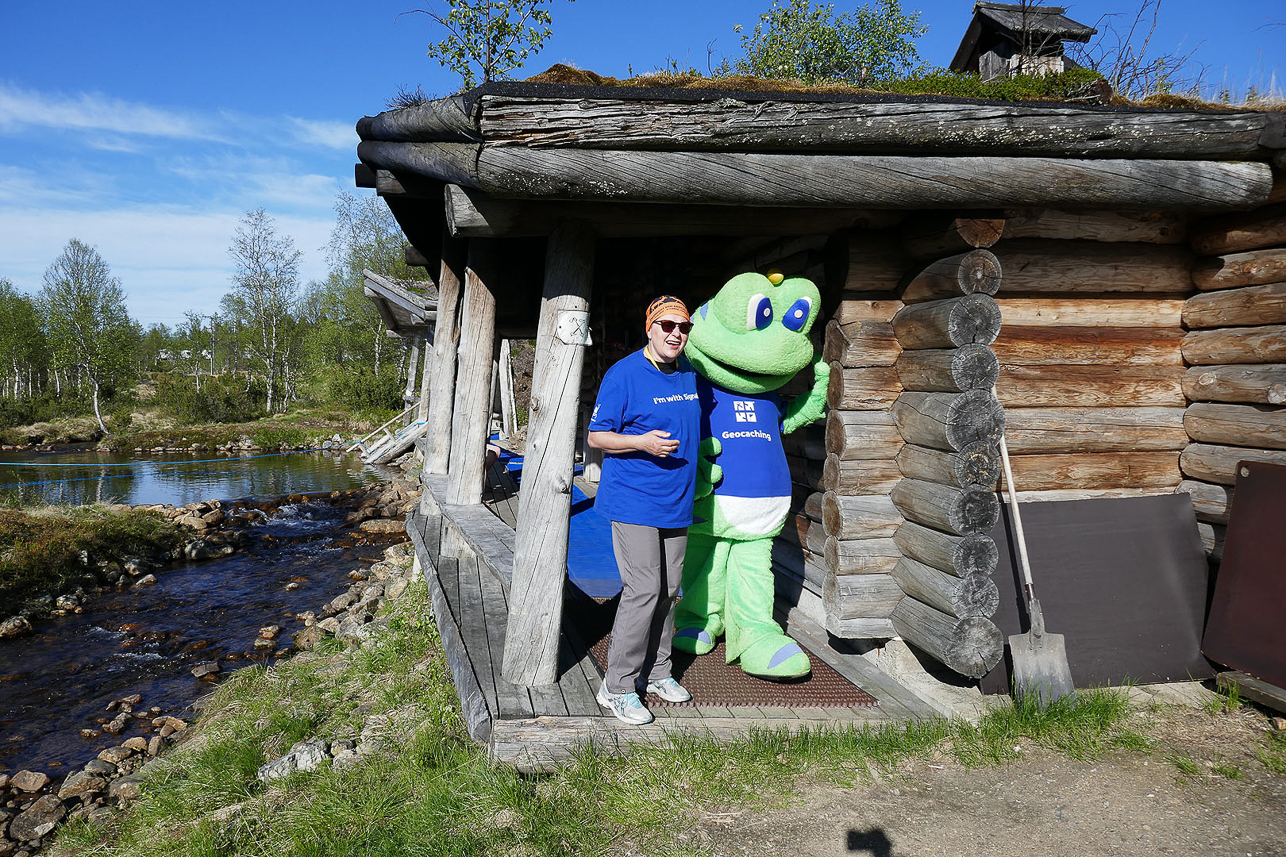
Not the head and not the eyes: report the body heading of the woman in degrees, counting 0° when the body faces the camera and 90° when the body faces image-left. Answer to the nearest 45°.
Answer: approximately 315°

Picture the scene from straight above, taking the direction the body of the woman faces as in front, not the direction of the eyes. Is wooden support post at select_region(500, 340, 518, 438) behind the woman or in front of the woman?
behind

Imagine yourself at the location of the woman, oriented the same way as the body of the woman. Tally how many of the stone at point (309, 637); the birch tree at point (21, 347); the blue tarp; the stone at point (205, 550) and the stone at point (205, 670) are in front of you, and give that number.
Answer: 0

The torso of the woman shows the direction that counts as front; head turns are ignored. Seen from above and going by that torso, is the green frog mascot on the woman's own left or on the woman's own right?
on the woman's own left

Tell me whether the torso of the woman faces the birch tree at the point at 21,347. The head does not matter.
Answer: no

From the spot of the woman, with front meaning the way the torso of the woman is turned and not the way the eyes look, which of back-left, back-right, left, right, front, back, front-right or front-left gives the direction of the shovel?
front-left

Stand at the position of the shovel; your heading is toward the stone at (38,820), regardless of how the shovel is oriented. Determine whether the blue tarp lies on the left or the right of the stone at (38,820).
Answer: right

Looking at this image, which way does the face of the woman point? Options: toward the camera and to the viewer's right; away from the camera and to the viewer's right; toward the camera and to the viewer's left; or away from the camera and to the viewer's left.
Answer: toward the camera and to the viewer's right

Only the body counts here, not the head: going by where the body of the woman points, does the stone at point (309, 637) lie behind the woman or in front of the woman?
behind

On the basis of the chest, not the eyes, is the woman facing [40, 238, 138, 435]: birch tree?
no

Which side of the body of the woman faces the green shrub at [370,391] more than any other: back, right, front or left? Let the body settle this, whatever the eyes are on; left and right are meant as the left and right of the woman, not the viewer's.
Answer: back
